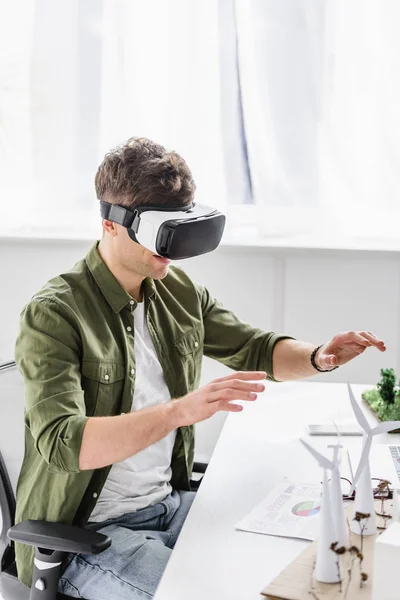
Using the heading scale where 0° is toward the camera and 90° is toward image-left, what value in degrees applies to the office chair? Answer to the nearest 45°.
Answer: approximately 315°

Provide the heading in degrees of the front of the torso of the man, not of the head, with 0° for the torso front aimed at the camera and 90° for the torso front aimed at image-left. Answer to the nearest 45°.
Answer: approximately 315°

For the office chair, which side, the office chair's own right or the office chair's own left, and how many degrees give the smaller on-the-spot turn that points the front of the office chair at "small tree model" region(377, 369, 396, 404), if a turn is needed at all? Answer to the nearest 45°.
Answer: approximately 90° to the office chair's own left

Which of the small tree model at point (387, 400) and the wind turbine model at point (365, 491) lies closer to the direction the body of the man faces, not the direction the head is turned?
the wind turbine model
